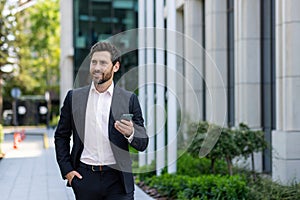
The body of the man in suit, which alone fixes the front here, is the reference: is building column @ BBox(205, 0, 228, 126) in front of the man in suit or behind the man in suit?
behind

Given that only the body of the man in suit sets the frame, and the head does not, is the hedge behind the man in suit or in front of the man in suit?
behind

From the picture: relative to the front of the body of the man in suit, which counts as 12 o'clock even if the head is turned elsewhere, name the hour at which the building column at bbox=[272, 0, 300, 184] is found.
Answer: The building column is roughly at 7 o'clock from the man in suit.

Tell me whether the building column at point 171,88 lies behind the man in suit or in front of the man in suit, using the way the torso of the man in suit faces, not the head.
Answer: behind

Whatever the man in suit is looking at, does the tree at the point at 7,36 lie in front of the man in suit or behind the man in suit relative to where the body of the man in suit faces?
behind

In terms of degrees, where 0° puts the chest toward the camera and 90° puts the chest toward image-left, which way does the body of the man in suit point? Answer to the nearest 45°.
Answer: approximately 0°
